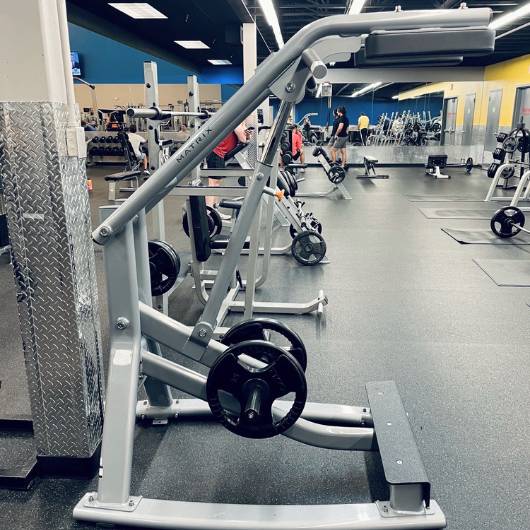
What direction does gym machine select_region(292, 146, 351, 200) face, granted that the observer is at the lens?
facing to the right of the viewer

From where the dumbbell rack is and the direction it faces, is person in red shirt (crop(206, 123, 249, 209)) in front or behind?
in front

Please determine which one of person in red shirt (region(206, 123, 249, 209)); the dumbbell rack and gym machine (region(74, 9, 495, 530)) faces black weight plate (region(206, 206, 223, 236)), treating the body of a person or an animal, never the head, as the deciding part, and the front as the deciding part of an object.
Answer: the dumbbell rack
